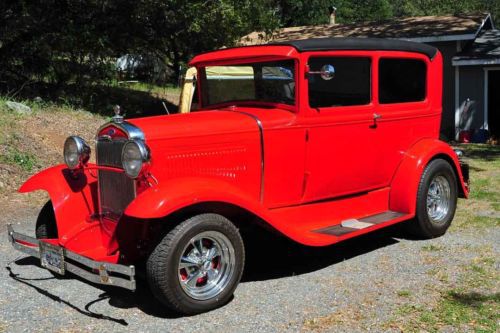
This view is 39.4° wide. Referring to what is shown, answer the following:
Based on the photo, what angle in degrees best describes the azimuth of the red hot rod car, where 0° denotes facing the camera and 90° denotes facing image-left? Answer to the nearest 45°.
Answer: approximately 45°

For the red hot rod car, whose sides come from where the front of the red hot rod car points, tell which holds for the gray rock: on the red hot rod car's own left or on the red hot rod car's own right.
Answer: on the red hot rod car's own right
